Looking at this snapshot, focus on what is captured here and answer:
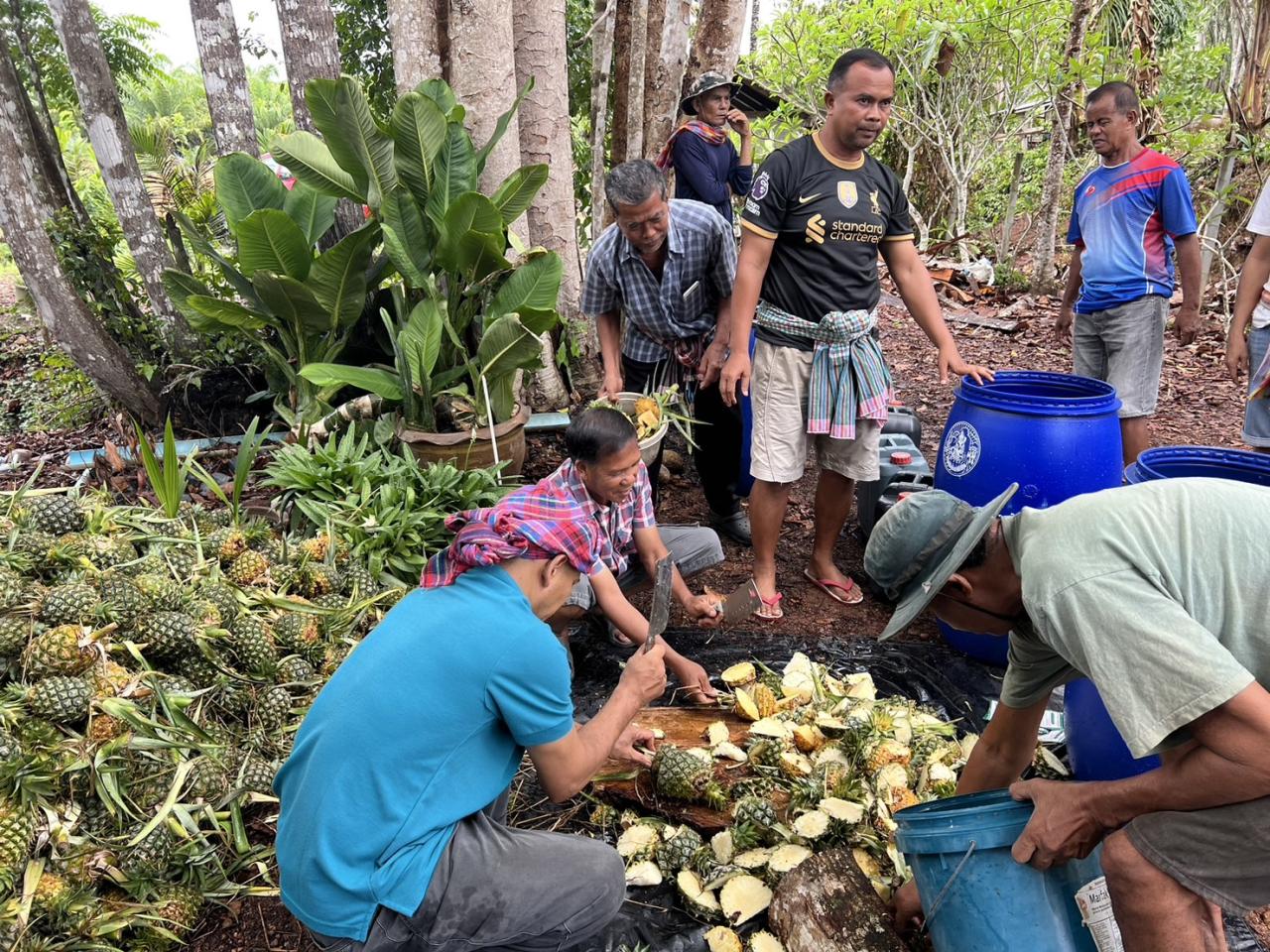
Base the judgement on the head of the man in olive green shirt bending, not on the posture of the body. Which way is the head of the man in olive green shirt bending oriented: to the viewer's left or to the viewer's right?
to the viewer's left

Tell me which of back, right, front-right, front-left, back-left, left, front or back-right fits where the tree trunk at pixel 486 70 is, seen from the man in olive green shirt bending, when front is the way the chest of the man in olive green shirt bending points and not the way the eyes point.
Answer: front-right

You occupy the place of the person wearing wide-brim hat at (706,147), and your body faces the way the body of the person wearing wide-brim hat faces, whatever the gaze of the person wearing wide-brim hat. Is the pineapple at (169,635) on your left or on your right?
on your right

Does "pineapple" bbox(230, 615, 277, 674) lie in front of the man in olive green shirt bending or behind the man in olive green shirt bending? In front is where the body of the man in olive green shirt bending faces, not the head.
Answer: in front

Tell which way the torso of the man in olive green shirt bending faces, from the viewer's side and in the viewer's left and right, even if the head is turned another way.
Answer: facing to the left of the viewer

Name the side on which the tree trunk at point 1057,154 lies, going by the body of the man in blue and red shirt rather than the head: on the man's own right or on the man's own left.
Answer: on the man's own right

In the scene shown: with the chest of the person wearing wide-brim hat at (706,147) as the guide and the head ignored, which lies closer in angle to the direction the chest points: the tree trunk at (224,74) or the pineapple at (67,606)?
the pineapple

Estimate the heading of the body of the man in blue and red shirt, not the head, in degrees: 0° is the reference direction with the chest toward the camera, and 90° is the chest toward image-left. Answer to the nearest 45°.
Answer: approximately 45°

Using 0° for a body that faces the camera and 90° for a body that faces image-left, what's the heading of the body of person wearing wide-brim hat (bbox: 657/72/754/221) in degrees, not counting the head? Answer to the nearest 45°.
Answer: approximately 315°

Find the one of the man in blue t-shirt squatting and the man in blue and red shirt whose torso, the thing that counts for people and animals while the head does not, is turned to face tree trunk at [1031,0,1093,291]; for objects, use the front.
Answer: the man in blue t-shirt squatting

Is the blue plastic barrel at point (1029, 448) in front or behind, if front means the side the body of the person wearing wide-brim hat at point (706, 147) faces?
in front

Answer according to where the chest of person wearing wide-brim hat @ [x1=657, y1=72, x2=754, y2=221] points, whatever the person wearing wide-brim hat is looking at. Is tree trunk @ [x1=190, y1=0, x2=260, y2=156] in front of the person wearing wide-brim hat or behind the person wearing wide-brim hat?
behind

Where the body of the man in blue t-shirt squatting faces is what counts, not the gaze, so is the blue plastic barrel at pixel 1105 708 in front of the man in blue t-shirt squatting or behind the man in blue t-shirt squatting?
in front

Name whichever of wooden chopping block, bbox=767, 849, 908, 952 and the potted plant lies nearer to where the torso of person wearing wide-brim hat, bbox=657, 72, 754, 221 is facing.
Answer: the wooden chopping block
